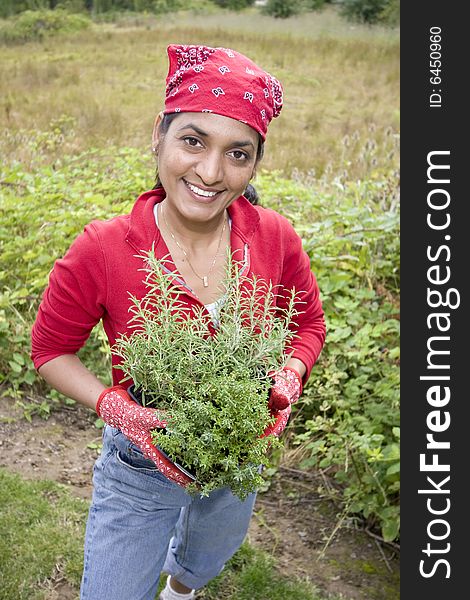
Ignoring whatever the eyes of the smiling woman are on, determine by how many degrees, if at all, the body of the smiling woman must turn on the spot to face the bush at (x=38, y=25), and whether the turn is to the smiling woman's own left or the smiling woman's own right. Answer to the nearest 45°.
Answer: approximately 180°

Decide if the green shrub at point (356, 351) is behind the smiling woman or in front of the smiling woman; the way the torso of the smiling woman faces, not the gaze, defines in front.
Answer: behind

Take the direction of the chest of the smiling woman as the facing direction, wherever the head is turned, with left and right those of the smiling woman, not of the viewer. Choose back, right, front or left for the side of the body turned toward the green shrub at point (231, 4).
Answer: back

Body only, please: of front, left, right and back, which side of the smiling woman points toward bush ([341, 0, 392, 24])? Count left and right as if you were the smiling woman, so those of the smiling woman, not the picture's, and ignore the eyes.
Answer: back

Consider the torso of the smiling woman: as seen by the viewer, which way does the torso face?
toward the camera

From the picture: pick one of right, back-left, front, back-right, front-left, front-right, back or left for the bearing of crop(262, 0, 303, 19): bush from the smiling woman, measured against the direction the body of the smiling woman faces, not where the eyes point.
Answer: back

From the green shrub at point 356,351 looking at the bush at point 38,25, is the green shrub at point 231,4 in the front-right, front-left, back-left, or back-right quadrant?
front-right
